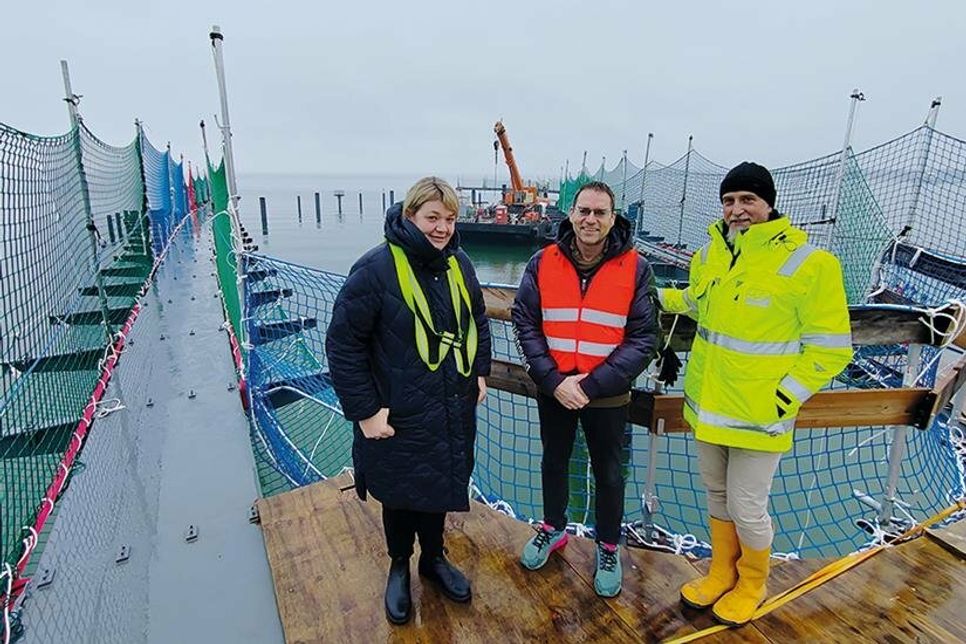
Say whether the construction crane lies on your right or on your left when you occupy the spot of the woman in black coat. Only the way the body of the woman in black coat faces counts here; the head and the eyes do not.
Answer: on your left

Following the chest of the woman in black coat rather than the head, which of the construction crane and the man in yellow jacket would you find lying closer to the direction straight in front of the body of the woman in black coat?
the man in yellow jacket

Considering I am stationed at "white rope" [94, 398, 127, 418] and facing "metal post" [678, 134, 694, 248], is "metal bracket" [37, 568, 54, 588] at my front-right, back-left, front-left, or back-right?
back-right

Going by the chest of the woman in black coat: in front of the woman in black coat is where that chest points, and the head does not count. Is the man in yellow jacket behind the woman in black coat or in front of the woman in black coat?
in front

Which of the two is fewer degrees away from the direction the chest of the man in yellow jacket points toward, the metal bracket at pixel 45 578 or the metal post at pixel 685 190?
the metal bracket

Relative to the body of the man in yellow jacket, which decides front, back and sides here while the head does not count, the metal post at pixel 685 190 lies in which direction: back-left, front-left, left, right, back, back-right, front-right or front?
back-right

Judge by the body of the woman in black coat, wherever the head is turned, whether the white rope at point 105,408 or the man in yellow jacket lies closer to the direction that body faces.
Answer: the man in yellow jacket

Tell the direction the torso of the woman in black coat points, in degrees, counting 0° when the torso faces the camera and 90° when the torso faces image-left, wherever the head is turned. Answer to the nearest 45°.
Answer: approximately 315°

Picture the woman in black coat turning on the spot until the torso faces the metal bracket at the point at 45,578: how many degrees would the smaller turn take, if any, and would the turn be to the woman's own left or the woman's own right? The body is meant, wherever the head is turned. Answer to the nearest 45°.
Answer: approximately 135° to the woman's own right

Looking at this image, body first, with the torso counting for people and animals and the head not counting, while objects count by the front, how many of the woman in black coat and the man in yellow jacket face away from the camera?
0
